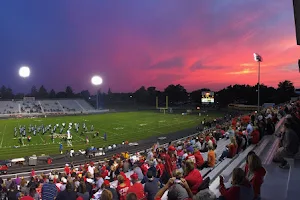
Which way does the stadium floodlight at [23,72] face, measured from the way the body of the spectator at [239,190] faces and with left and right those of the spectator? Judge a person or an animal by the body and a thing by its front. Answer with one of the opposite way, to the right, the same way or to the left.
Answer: the opposite way

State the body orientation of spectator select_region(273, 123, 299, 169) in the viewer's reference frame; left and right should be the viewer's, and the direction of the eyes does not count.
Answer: facing to the left of the viewer

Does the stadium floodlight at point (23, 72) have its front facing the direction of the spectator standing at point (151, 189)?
yes

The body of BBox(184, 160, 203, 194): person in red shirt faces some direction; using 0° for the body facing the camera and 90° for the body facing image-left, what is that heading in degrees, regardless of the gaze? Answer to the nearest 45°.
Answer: approximately 135°

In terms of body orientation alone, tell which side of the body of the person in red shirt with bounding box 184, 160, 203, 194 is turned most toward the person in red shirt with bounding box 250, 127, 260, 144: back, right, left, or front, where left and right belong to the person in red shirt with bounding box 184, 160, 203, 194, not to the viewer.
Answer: right

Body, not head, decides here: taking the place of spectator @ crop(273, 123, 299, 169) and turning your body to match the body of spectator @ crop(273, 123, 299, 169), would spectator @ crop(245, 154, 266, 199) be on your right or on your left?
on your left

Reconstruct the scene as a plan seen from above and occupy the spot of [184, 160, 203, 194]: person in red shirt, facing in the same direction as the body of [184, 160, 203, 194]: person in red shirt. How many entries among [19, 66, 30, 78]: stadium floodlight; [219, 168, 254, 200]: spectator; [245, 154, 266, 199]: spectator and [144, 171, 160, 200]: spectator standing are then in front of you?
2

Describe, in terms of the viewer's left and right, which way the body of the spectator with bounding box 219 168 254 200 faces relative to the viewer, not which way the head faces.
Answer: facing away from the viewer and to the left of the viewer

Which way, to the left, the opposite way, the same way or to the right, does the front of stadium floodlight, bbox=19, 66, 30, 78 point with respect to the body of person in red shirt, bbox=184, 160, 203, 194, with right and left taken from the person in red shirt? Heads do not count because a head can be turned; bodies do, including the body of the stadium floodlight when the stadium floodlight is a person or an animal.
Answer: the opposite way

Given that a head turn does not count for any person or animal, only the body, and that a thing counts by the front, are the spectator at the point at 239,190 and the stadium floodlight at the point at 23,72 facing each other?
yes
